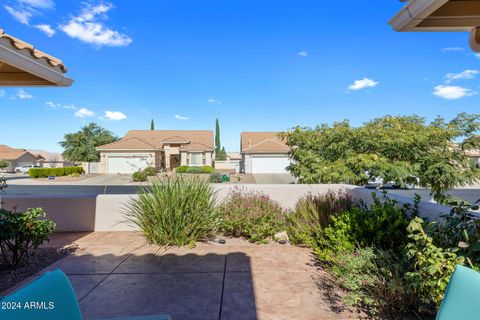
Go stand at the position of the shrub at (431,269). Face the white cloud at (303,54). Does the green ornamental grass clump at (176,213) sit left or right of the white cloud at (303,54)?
left

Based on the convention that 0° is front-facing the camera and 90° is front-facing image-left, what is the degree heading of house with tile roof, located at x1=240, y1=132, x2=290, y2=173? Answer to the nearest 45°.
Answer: approximately 0°

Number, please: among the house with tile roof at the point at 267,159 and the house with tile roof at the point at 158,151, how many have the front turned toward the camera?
2

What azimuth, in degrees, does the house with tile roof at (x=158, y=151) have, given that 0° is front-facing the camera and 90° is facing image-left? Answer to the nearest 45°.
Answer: approximately 0°

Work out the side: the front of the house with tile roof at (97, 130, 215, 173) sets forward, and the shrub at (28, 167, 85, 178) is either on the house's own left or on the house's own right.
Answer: on the house's own right

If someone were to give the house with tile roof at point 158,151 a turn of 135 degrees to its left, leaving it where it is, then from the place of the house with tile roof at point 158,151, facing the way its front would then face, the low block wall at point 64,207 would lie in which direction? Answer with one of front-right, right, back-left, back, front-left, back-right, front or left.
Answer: back-right

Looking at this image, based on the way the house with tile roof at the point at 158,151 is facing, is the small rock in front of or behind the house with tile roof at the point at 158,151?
in front
